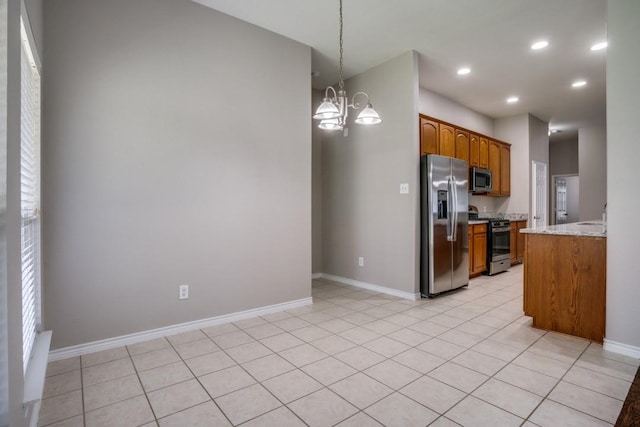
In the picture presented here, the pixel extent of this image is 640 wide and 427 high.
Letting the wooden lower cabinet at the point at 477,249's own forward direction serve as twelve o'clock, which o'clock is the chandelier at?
The chandelier is roughly at 2 o'clock from the wooden lower cabinet.

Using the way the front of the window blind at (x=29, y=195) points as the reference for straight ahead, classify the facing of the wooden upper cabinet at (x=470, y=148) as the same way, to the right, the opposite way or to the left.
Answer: to the right

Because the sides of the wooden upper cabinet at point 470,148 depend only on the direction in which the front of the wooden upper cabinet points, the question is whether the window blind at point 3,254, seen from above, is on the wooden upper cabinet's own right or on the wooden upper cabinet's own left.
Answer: on the wooden upper cabinet's own right

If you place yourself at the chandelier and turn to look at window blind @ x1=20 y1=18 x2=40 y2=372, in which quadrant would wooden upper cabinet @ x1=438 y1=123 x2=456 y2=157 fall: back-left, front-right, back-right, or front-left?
back-right

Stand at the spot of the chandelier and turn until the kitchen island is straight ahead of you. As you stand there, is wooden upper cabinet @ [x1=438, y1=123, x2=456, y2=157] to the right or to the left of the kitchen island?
left

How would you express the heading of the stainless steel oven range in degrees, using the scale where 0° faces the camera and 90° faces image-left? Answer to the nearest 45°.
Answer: approximately 315°

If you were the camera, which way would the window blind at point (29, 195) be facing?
facing to the right of the viewer
